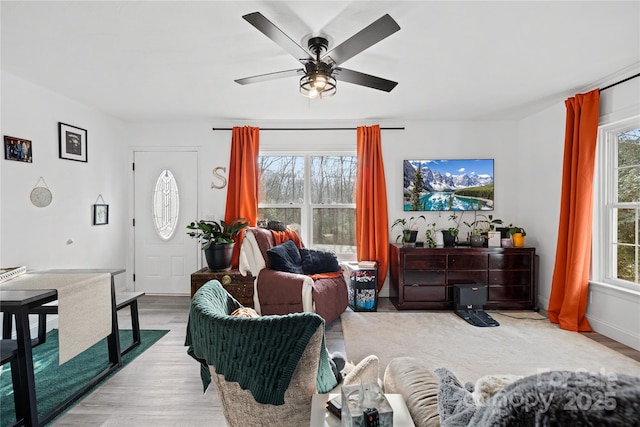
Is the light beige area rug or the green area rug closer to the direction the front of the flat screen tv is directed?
the light beige area rug

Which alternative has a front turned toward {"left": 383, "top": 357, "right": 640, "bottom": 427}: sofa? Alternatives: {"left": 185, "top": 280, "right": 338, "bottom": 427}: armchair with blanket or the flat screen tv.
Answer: the flat screen tv

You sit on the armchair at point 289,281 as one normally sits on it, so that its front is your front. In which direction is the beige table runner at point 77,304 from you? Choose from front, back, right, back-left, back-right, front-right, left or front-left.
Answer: right

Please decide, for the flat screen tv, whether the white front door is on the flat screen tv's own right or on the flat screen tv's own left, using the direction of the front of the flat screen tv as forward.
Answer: on the flat screen tv's own right

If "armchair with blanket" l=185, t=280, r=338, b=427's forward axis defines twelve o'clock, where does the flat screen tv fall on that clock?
The flat screen tv is roughly at 12 o'clock from the armchair with blanket.

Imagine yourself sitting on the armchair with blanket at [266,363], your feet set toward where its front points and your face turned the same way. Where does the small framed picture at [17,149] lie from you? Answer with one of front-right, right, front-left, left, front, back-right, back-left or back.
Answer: left

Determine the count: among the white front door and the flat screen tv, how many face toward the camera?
2

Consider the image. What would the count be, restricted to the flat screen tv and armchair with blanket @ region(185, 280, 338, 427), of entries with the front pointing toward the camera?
1

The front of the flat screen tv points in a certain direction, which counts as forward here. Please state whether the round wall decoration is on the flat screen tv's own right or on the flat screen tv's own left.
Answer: on the flat screen tv's own right

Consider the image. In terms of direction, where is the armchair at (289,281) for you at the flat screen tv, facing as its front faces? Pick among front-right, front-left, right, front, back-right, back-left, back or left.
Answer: front-right
